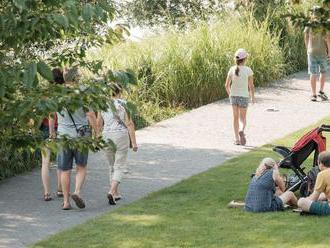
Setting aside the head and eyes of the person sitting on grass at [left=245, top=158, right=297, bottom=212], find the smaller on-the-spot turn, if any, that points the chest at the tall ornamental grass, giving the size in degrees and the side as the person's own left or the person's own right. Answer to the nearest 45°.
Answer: approximately 45° to the person's own left

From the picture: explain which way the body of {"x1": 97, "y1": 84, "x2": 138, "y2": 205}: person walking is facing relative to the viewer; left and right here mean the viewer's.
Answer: facing away from the viewer

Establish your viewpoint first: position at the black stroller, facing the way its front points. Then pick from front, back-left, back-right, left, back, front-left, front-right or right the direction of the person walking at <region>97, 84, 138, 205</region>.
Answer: front

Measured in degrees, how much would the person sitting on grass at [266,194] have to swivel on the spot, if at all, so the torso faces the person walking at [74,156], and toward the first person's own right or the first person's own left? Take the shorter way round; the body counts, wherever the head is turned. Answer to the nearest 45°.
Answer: approximately 135° to the first person's own left

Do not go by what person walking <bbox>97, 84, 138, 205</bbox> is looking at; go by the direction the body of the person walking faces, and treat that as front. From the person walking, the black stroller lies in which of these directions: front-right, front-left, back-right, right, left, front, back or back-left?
right

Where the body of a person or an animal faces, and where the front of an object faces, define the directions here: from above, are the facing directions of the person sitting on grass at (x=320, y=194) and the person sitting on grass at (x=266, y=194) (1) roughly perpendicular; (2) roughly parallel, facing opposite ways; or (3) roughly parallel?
roughly perpendicular

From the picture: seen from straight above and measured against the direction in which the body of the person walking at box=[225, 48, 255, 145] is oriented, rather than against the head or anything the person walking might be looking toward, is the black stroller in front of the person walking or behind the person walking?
behind

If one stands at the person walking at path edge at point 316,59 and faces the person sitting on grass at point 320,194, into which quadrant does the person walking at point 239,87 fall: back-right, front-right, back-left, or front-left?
front-right

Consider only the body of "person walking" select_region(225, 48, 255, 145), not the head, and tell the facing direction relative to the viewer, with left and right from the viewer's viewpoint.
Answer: facing away from the viewer

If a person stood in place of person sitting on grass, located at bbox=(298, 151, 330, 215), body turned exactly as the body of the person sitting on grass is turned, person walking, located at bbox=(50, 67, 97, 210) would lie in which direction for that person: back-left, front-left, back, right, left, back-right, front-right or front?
front-left

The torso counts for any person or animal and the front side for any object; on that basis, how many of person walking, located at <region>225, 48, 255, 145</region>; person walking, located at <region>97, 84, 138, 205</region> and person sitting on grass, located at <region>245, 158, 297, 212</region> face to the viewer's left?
0

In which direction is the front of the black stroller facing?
to the viewer's left

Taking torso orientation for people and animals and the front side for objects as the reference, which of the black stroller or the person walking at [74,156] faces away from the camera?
the person walking

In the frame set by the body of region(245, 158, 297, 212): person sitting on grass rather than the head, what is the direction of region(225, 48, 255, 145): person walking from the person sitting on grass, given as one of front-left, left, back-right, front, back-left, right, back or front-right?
front-left

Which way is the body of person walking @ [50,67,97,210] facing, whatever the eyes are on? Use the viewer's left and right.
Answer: facing away from the viewer

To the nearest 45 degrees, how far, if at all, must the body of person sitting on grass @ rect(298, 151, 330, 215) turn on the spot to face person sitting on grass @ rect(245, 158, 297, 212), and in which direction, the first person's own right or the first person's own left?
approximately 45° to the first person's own left
